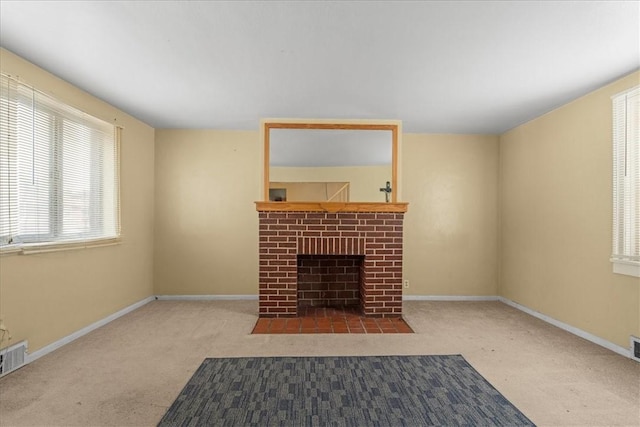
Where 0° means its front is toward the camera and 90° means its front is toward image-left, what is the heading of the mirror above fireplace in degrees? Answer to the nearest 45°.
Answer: approximately 0°

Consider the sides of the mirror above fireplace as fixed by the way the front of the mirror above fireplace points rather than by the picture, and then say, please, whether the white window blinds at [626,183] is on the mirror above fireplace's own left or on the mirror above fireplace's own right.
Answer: on the mirror above fireplace's own left

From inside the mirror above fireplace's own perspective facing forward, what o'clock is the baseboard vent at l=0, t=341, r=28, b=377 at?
The baseboard vent is roughly at 2 o'clock from the mirror above fireplace.
